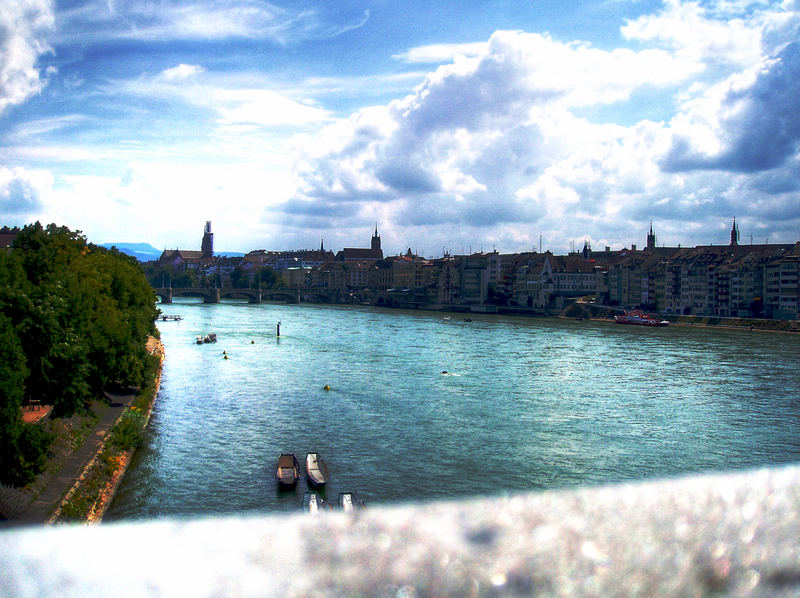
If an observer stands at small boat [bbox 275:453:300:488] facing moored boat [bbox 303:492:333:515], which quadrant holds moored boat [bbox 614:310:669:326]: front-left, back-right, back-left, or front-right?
back-left
